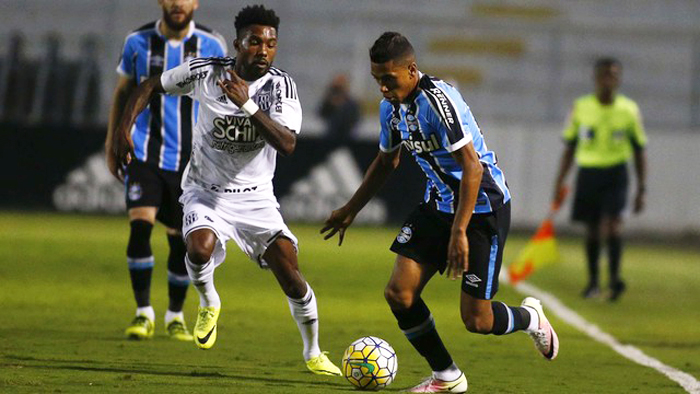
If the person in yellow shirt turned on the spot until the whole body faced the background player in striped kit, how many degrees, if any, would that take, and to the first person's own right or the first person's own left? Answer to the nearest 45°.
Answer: approximately 45° to the first person's own right

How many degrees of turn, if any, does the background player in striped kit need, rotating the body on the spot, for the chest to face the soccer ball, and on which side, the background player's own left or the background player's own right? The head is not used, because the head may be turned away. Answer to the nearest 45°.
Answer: approximately 45° to the background player's own left

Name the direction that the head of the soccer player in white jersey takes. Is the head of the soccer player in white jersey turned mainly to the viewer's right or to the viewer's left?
to the viewer's right

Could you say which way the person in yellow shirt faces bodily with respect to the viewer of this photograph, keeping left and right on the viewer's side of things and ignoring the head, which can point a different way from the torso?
facing the viewer

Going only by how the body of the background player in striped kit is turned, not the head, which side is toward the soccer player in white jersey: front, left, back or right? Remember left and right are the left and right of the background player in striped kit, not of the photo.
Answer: front

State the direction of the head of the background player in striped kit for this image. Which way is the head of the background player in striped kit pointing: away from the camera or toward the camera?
toward the camera

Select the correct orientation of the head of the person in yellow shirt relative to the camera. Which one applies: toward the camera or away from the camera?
toward the camera

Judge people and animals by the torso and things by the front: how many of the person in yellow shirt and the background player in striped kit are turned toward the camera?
2

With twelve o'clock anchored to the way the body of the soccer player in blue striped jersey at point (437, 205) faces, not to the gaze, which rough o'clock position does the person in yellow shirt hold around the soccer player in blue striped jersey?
The person in yellow shirt is roughly at 5 o'clock from the soccer player in blue striped jersey.

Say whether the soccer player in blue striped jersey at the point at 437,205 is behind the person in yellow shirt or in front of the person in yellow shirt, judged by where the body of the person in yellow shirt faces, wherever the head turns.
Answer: in front

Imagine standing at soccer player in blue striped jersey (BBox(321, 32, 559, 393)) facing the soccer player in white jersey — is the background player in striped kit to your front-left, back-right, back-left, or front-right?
front-right

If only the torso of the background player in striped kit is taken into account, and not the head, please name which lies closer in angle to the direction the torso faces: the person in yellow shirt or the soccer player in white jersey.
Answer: the soccer player in white jersey

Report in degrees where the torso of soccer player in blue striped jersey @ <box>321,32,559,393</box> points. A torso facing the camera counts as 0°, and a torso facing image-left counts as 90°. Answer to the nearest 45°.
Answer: approximately 45°
